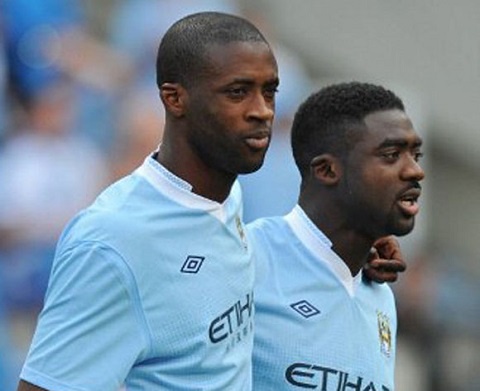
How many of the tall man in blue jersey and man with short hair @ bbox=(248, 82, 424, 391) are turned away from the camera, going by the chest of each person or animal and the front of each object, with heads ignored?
0

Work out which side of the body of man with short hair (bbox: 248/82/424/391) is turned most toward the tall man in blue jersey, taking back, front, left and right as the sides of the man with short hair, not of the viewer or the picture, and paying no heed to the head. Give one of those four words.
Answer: right

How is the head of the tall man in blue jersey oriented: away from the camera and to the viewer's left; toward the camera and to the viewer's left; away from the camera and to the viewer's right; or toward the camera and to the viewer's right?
toward the camera and to the viewer's right

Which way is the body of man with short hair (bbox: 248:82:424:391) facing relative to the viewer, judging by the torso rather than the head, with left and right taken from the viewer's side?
facing the viewer and to the right of the viewer

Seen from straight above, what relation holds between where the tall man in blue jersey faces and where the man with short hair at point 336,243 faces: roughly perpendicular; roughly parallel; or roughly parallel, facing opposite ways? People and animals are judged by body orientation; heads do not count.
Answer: roughly parallel
